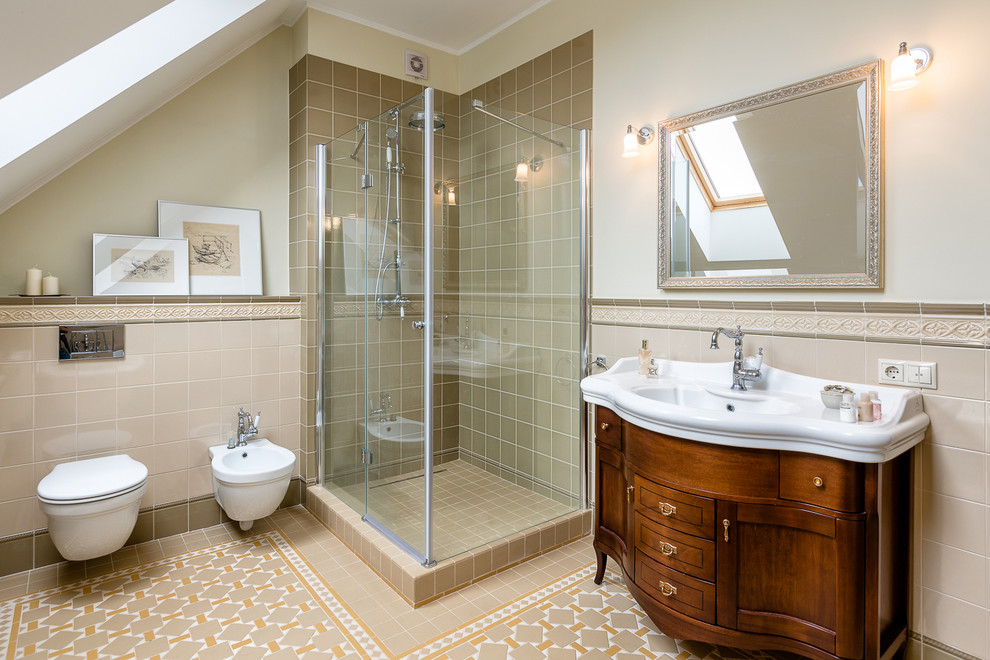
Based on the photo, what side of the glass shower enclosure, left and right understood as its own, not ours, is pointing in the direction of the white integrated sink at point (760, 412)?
left

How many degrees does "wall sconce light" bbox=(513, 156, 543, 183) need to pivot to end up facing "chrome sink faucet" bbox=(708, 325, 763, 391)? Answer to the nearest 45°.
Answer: approximately 90° to its left

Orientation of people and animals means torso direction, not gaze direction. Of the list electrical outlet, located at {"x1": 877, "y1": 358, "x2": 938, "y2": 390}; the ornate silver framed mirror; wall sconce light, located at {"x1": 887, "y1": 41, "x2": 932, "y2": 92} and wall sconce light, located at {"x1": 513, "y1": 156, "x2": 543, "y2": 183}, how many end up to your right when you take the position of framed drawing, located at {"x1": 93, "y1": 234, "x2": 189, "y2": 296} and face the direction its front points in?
0

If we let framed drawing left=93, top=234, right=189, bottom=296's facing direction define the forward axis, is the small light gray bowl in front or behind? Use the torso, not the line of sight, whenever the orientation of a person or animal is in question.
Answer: in front

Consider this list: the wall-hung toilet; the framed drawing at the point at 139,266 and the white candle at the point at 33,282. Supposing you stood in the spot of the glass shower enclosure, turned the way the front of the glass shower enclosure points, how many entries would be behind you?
0

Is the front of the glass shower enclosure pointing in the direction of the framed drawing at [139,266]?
no

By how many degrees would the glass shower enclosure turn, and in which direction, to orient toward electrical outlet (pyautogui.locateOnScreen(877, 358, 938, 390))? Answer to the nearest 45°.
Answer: approximately 90° to its left

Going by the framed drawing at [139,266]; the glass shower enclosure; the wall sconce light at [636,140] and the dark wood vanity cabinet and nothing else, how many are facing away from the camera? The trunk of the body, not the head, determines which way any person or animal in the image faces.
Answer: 0

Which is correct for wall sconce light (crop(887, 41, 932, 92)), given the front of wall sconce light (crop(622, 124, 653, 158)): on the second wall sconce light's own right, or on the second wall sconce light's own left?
on the second wall sconce light's own left

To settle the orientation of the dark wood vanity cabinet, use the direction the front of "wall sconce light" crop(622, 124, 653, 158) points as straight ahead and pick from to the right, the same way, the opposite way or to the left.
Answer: the same way

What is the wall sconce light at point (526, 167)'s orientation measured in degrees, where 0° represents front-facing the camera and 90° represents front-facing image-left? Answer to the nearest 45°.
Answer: approximately 45°

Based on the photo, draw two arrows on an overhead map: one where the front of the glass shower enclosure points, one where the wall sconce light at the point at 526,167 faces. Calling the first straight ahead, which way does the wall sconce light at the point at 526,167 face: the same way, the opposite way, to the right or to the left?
the same way

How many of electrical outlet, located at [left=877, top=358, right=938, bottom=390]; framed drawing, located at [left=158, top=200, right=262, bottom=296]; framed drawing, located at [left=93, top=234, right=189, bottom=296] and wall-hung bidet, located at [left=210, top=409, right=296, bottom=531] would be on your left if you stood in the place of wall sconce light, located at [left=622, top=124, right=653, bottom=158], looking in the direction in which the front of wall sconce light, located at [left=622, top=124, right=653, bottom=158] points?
1

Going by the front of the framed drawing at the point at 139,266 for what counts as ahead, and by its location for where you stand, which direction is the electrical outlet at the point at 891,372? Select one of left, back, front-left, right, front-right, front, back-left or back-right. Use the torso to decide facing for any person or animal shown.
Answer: front-left

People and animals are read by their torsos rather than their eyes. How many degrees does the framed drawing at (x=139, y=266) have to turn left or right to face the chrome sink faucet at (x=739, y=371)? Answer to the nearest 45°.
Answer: approximately 45° to its left

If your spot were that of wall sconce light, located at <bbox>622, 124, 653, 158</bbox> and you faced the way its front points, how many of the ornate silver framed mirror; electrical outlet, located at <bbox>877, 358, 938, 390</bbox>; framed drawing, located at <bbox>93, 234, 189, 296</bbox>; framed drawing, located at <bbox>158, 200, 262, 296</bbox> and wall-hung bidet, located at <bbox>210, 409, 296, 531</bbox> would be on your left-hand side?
2

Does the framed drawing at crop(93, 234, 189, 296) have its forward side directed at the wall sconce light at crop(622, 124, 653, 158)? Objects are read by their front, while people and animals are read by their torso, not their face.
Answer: no

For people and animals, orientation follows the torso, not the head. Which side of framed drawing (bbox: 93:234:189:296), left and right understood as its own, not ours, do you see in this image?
front
